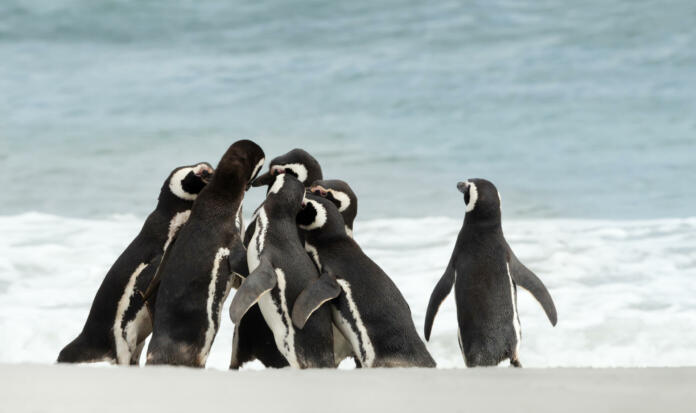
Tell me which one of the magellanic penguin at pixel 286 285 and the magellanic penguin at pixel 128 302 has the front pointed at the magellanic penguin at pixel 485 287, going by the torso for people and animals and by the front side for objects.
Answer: the magellanic penguin at pixel 128 302

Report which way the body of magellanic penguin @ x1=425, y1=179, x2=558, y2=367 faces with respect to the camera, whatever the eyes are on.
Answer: away from the camera

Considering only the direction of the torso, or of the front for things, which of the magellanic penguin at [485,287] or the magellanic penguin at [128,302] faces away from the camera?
the magellanic penguin at [485,287]

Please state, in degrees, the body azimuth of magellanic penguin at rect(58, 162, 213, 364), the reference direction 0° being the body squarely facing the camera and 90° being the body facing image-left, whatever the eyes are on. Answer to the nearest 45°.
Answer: approximately 270°

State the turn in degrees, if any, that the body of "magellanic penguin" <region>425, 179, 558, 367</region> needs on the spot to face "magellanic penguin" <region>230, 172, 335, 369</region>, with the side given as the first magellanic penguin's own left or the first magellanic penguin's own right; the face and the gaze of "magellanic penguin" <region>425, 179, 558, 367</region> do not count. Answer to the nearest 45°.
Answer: approximately 135° to the first magellanic penguin's own left

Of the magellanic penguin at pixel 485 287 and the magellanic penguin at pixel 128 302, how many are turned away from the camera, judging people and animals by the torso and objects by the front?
1

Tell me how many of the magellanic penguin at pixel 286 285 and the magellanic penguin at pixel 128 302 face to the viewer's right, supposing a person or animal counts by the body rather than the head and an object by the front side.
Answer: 1

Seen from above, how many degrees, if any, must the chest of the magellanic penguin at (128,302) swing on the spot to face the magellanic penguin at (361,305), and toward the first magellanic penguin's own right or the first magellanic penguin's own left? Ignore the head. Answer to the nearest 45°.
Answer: approximately 45° to the first magellanic penguin's own right

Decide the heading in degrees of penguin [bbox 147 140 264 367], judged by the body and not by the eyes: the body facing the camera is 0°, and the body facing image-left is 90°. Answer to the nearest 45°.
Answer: approximately 225°
